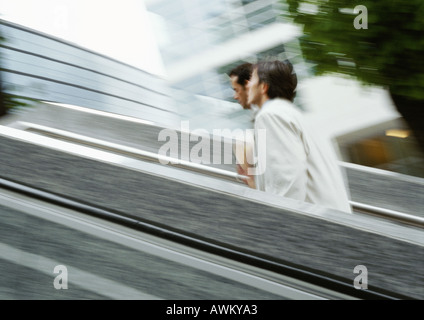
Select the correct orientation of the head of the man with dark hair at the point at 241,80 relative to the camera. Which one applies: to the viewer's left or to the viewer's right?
to the viewer's left

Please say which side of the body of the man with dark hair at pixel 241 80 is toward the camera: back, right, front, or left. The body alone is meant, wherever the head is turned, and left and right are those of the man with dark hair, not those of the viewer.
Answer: left

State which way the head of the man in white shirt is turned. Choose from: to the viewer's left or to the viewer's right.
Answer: to the viewer's left
